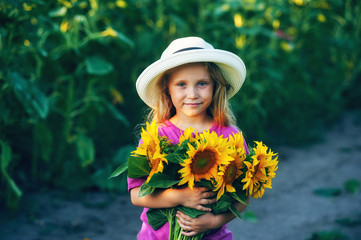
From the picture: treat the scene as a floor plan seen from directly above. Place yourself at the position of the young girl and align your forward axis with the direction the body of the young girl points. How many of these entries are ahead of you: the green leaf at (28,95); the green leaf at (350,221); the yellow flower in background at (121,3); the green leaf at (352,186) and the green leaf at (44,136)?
0

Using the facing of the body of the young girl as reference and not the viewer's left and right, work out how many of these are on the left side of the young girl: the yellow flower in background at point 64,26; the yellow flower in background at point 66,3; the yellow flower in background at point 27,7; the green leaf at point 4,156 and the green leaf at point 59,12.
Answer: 0

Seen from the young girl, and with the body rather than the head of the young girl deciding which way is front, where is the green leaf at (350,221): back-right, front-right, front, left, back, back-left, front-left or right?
back-left

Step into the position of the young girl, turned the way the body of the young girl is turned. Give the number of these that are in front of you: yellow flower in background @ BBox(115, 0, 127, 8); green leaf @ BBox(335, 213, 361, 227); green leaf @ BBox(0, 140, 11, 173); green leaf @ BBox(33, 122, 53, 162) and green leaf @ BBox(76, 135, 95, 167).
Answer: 0

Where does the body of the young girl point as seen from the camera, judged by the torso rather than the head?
toward the camera

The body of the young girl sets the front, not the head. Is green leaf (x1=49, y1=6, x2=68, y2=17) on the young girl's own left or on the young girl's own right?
on the young girl's own right

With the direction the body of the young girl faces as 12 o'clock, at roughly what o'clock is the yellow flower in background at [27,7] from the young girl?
The yellow flower in background is roughly at 4 o'clock from the young girl.

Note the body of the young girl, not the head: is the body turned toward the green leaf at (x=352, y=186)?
no

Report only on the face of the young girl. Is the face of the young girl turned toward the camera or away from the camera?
toward the camera

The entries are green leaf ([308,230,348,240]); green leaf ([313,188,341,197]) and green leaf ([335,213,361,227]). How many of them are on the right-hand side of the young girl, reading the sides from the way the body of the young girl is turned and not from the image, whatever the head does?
0

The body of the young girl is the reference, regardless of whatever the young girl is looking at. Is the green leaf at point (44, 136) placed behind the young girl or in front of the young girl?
behind

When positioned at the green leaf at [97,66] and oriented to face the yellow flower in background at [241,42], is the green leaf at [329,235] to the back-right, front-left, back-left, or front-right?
front-right

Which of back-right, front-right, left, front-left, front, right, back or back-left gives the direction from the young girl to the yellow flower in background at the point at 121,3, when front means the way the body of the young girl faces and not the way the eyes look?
back-right

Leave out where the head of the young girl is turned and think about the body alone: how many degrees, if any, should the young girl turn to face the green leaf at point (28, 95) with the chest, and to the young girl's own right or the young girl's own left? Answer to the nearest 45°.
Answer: approximately 135° to the young girl's own right
